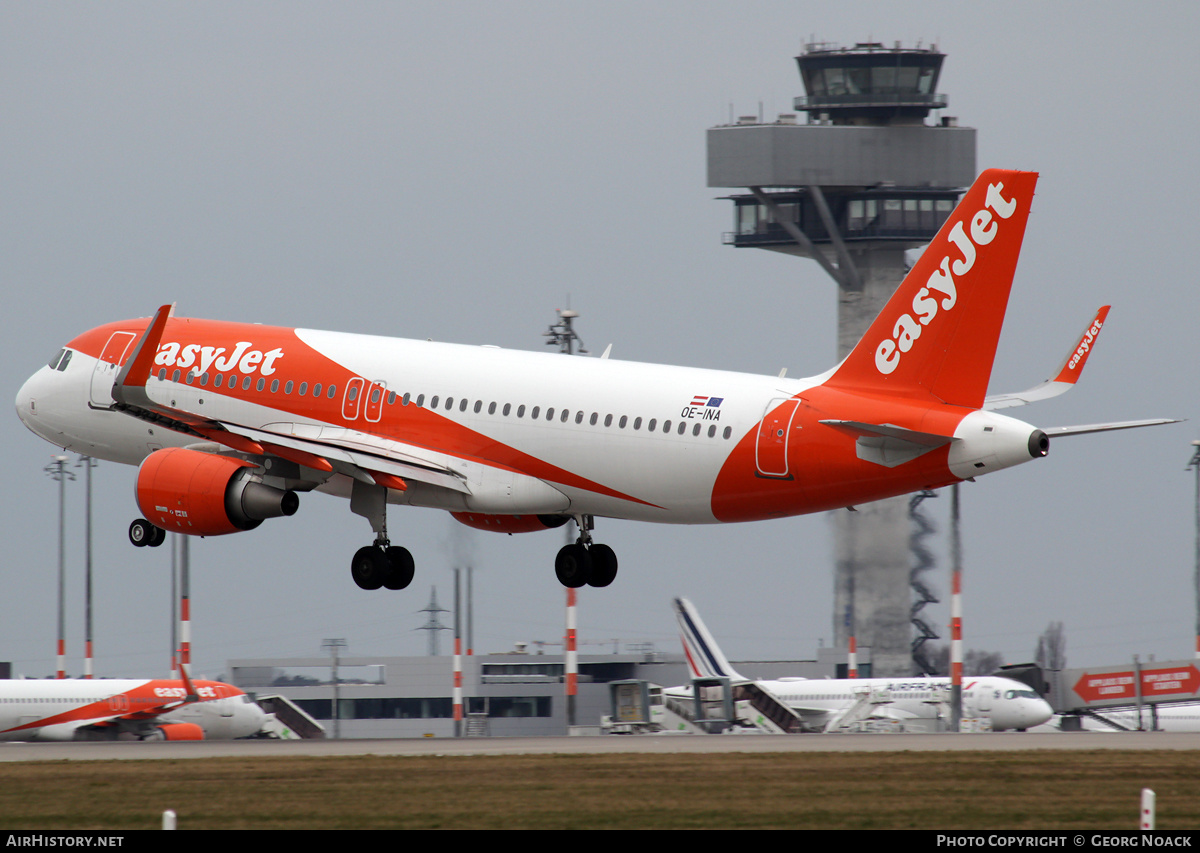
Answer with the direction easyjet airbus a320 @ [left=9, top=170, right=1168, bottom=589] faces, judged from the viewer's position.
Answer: facing away from the viewer and to the left of the viewer
